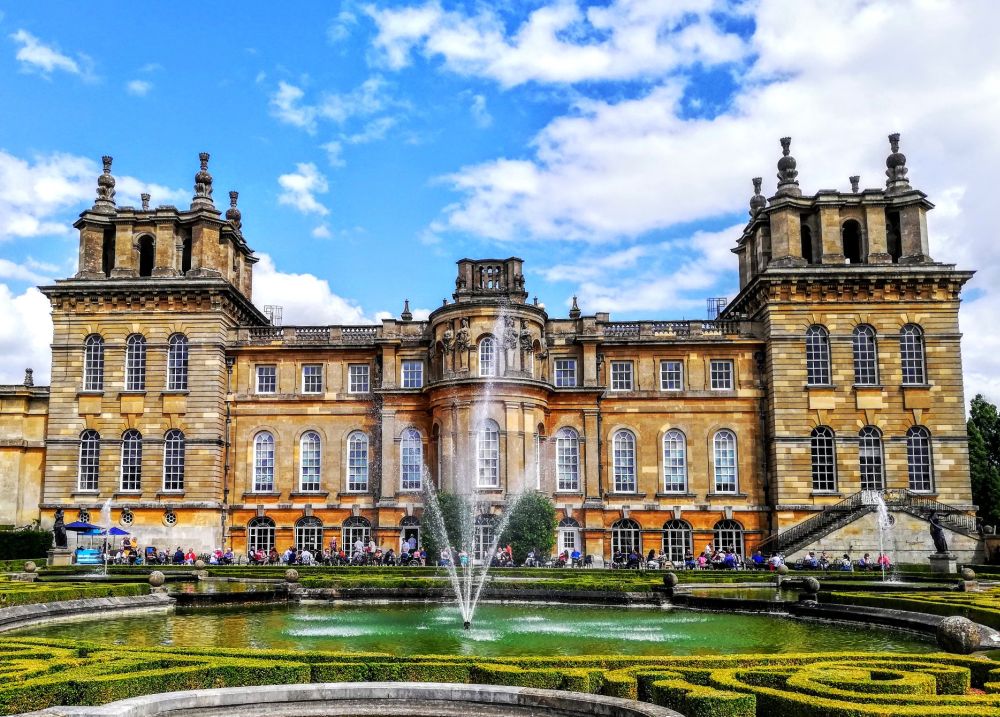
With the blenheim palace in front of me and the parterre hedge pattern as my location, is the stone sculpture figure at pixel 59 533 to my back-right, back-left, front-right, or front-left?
front-left

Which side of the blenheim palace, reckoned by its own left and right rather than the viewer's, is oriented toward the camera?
front

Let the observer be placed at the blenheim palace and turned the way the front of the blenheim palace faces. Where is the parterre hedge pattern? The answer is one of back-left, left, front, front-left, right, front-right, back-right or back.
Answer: front

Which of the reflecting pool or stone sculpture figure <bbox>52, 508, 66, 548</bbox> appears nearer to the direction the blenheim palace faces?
the reflecting pool

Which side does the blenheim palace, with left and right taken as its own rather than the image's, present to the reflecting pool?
front

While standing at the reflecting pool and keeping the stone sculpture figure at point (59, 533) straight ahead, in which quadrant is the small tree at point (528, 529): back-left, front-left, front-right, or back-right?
front-right
